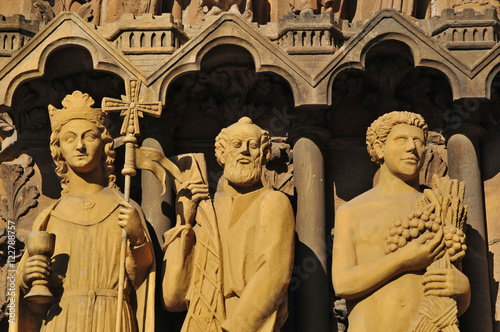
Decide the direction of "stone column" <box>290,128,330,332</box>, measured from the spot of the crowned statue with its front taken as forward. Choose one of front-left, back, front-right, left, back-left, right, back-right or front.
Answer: left

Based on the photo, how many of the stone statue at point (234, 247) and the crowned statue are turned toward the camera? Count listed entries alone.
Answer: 2

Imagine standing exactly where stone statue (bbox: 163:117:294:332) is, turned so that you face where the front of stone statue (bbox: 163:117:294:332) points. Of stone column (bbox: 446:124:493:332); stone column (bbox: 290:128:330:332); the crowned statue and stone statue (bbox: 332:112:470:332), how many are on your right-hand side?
1

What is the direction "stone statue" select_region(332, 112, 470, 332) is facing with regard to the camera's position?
facing the viewer and to the right of the viewer

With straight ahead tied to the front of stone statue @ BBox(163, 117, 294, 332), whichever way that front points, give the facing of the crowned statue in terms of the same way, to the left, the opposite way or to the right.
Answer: the same way

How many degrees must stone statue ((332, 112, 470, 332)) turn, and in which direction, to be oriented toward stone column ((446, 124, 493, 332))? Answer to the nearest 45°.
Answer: approximately 90° to its left

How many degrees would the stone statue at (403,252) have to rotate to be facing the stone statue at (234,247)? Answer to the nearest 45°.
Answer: approximately 135° to its right

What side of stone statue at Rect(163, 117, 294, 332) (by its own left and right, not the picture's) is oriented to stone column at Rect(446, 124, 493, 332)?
left

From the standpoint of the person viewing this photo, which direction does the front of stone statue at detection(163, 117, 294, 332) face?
facing the viewer
